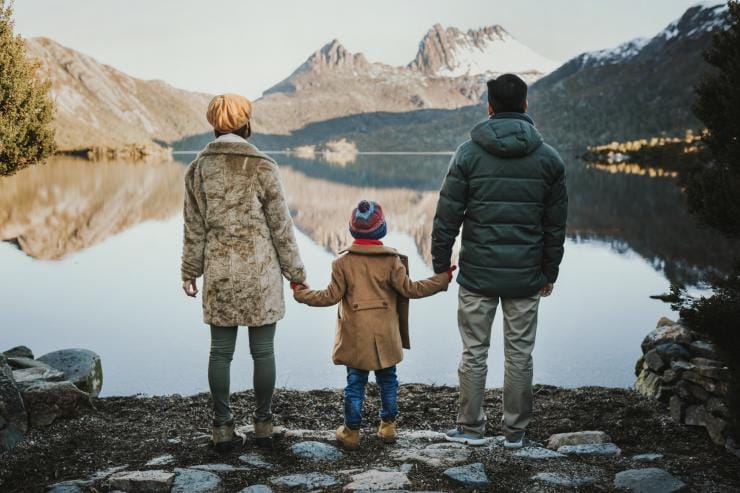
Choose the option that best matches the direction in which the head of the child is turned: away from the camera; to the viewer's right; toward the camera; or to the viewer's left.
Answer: away from the camera

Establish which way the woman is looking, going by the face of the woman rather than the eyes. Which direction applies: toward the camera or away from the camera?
away from the camera

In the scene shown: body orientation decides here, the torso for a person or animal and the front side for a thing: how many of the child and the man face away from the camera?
2

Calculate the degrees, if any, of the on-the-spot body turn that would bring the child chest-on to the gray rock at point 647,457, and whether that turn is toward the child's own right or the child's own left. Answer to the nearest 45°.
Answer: approximately 90° to the child's own right

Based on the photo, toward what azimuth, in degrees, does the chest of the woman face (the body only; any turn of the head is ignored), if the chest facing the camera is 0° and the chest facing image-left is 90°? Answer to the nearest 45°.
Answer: approximately 180°

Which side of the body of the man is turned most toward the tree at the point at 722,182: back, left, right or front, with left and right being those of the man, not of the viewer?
right

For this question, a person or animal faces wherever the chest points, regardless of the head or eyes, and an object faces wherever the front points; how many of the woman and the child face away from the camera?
2

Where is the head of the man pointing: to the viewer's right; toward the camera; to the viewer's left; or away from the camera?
away from the camera

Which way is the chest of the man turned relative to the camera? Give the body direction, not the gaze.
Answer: away from the camera

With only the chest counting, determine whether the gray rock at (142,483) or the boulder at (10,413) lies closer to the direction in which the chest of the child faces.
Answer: the boulder

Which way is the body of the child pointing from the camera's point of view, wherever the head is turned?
away from the camera
